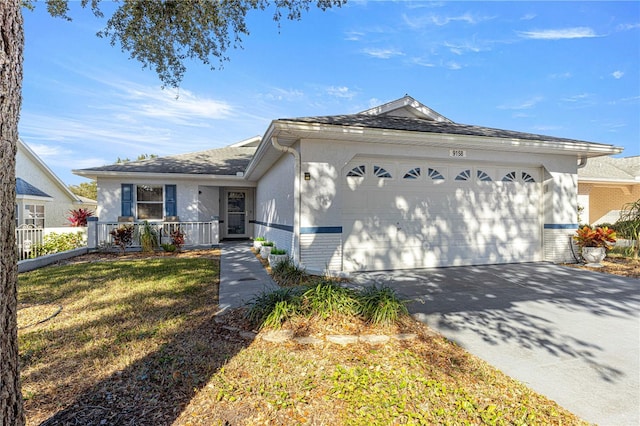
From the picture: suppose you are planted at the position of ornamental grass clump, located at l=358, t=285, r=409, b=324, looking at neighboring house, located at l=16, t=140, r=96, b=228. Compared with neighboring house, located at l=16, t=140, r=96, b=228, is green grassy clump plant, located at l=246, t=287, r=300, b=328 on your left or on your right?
left

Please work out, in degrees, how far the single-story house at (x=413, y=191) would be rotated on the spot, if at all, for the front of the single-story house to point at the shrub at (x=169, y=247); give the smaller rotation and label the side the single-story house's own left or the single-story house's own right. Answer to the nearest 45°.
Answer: approximately 90° to the single-story house's own right

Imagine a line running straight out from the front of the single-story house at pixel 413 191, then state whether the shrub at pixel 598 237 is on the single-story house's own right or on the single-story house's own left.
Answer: on the single-story house's own left

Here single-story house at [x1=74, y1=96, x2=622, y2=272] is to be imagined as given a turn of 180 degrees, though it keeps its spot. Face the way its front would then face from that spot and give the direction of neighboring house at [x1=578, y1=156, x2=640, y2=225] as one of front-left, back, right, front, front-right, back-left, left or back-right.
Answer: front-right

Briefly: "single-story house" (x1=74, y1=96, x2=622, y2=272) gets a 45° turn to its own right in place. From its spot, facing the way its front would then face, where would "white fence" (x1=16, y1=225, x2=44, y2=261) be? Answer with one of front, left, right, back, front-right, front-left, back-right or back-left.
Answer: front-right

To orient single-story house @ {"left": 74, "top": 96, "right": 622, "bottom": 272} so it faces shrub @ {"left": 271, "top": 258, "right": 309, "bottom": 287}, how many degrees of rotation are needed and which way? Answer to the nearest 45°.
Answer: approximately 45° to its right

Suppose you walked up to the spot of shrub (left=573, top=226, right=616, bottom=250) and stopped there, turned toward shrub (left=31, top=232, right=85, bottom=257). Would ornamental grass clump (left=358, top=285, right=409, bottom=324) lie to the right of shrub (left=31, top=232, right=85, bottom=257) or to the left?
left

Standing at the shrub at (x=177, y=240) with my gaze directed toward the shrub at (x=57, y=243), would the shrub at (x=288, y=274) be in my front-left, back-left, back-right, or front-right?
back-left

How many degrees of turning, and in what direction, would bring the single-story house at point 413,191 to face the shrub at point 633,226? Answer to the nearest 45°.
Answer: approximately 90° to its left

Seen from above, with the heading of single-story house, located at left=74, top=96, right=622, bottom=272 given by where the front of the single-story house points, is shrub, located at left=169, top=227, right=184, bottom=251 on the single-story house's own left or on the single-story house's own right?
on the single-story house's own right

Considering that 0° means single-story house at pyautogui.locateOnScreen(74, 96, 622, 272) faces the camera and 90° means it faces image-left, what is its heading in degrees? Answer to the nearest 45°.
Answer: approximately 0°
